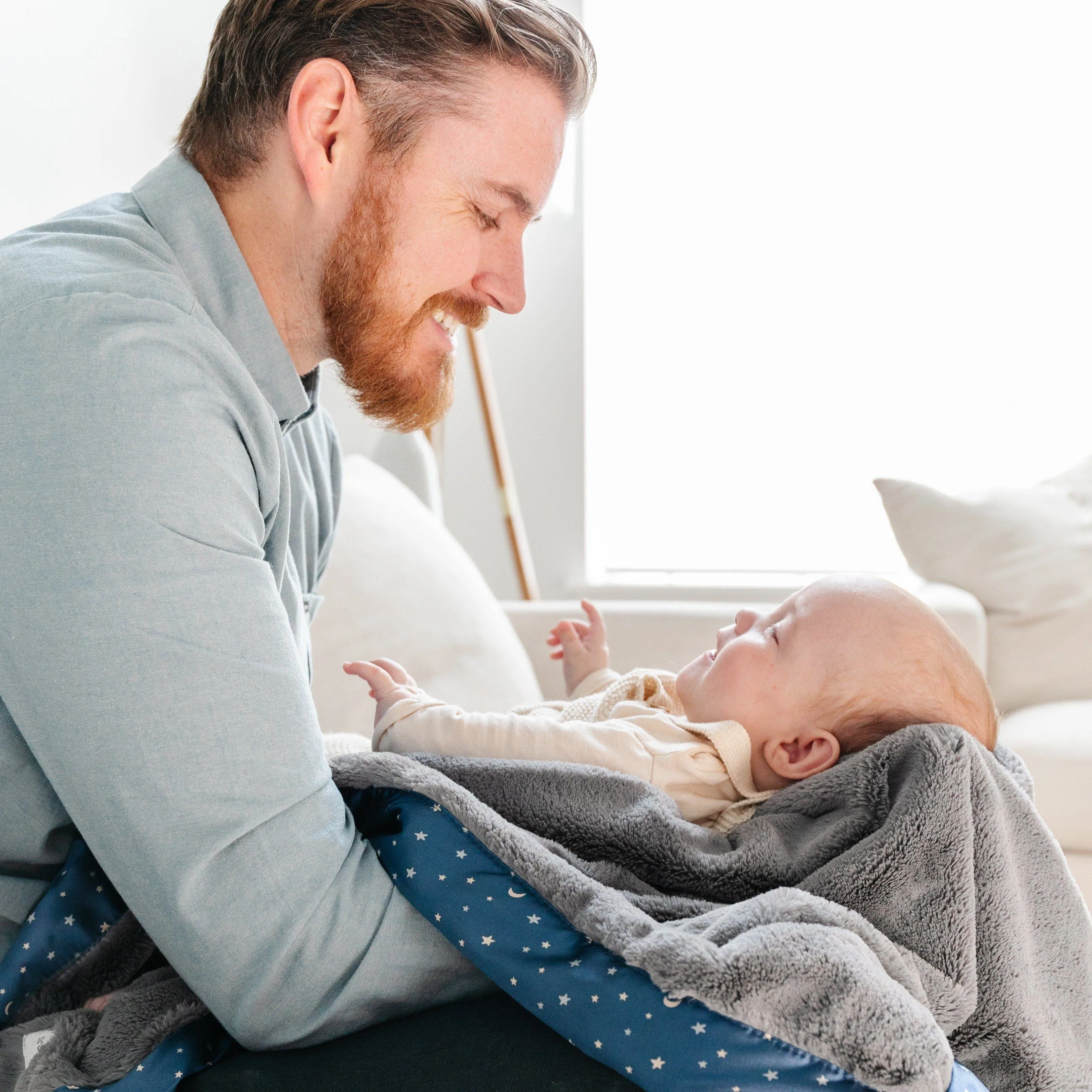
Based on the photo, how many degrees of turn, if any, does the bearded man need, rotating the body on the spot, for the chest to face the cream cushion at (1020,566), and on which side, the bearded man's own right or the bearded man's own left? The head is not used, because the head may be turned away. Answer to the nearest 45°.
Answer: approximately 45° to the bearded man's own left

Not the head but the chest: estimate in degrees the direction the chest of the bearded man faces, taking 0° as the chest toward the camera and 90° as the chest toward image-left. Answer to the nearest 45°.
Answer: approximately 270°

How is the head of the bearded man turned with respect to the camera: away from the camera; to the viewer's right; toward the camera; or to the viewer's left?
to the viewer's right

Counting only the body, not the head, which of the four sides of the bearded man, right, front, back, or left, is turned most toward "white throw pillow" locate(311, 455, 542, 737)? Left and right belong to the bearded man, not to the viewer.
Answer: left
